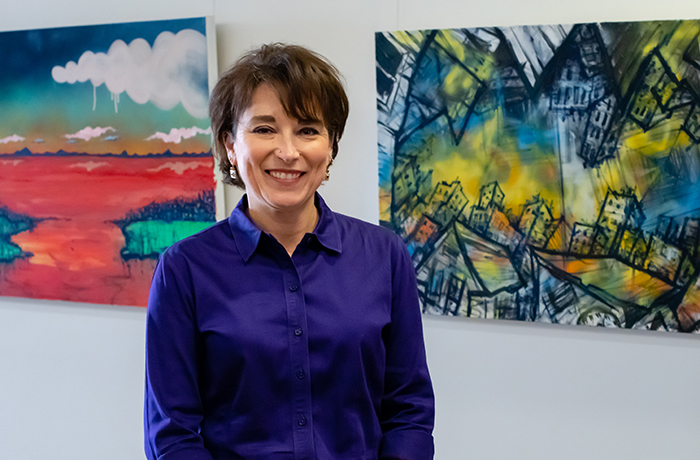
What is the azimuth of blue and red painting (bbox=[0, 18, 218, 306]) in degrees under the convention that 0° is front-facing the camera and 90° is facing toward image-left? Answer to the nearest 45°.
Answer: approximately 45°

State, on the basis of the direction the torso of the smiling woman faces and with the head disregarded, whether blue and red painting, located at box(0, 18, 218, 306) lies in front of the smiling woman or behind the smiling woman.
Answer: behind

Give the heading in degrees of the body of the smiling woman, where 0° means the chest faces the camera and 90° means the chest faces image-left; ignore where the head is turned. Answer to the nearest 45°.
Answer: approximately 0°

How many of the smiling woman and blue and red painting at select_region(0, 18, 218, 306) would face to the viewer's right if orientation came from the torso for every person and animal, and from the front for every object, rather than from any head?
0

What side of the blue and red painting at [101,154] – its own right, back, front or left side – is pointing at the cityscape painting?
left

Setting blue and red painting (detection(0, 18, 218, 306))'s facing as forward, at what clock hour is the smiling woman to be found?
The smiling woman is roughly at 10 o'clock from the blue and red painting.
